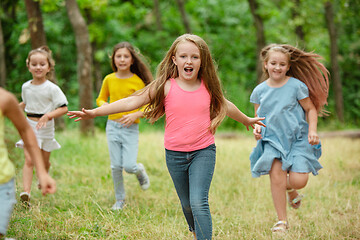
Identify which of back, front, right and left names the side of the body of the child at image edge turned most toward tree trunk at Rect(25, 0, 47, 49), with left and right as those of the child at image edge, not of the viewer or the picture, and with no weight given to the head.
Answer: back

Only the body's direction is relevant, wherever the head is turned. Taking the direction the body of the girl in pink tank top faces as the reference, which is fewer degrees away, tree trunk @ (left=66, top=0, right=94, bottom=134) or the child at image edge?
the child at image edge

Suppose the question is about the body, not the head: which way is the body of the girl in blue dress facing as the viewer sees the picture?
toward the camera

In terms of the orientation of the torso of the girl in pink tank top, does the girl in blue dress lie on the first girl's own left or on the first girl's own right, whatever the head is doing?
on the first girl's own left

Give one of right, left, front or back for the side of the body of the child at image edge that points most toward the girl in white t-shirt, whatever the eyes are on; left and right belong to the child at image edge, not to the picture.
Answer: back

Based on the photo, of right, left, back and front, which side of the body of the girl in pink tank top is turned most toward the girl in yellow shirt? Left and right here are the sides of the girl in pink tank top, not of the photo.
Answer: back

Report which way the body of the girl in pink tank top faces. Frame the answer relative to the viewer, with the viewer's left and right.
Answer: facing the viewer

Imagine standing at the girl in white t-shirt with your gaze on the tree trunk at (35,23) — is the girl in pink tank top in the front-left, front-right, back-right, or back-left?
back-right

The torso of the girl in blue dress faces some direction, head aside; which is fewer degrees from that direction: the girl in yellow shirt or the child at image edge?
the child at image edge

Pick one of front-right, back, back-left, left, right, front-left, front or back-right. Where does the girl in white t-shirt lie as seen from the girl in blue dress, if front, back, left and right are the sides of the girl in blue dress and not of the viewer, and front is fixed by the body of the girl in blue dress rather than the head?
right

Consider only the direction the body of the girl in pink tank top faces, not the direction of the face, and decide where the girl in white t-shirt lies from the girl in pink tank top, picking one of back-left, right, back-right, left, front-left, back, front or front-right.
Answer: back-right
